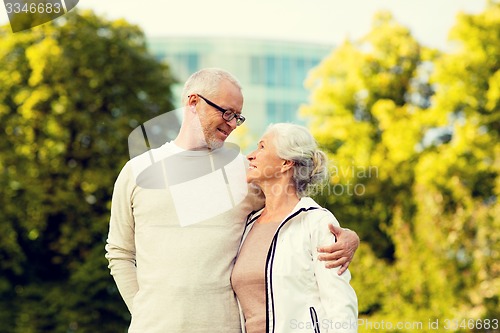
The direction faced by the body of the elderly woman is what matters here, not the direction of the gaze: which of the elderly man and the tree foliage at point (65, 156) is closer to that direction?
the elderly man

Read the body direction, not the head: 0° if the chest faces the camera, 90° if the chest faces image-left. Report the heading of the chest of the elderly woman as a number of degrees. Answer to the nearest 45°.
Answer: approximately 45°

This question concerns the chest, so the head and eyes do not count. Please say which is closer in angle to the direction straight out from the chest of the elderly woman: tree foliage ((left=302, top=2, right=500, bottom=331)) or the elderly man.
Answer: the elderly man

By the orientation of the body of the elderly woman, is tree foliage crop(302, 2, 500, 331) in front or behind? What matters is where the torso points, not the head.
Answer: behind

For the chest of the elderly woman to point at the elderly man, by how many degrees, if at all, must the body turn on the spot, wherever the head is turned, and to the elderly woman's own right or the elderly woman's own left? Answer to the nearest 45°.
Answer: approximately 45° to the elderly woman's own right

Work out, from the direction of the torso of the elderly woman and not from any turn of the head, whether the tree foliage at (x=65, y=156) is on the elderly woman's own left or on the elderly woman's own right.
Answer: on the elderly woman's own right

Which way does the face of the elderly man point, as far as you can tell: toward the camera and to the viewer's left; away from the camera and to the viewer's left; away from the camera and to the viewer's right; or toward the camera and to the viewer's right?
toward the camera and to the viewer's right

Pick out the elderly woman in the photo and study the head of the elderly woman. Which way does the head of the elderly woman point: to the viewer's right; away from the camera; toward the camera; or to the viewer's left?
to the viewer's left
